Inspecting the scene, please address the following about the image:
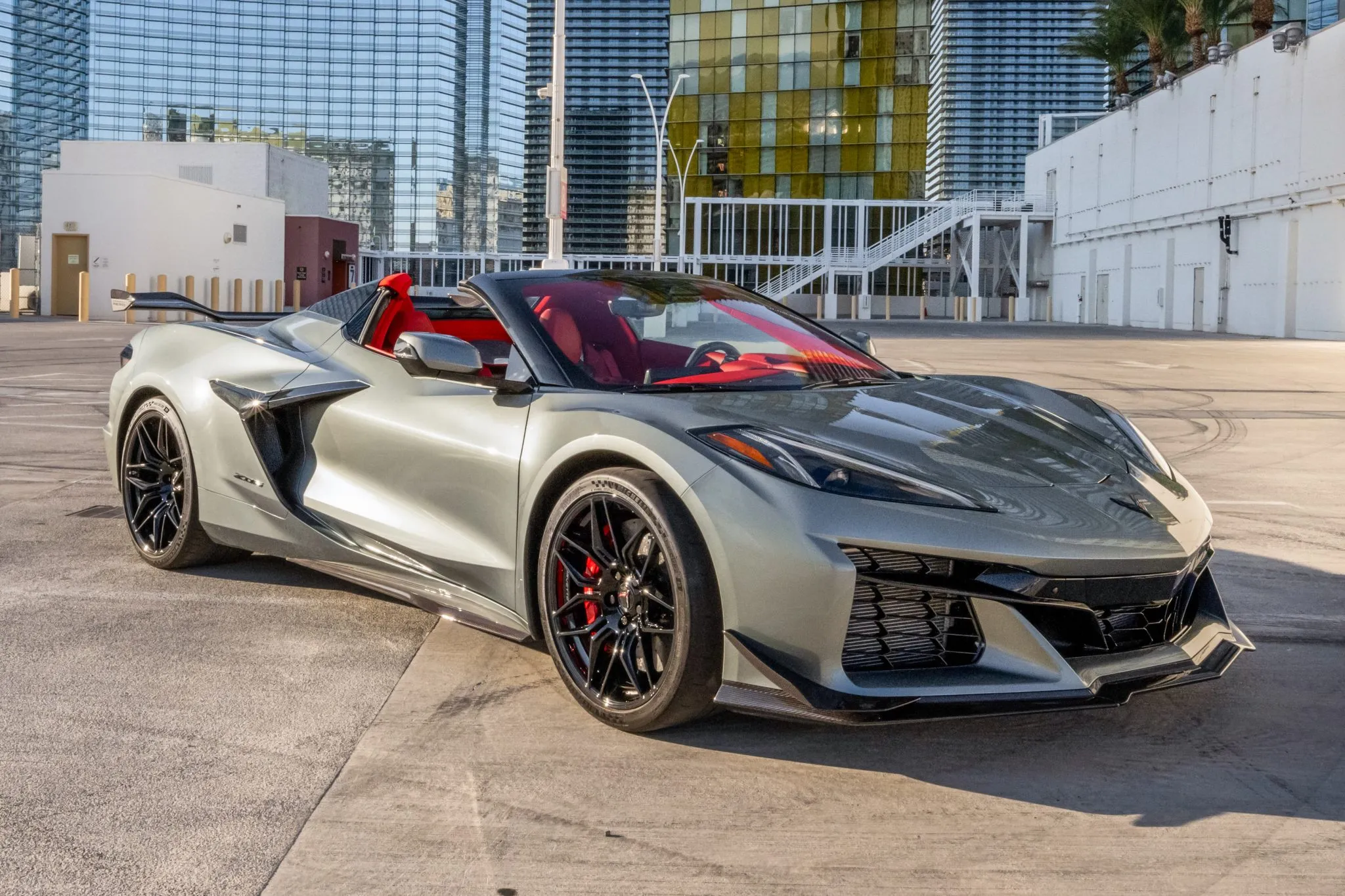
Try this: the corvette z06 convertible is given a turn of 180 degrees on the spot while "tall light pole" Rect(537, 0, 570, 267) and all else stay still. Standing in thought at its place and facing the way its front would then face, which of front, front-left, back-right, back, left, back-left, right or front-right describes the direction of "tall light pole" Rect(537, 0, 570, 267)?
front-right

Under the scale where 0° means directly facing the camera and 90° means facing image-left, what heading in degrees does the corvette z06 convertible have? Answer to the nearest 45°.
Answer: approximately 315°

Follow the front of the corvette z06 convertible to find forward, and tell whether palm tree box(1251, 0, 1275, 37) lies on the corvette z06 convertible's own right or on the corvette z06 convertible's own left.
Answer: on the corvette z06 convertible's own left

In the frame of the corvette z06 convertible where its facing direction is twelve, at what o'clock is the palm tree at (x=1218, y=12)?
The palm tree is roughly at 8 o'clock from the corvette z06 convertible.

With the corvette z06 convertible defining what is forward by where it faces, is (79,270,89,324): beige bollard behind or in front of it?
behind

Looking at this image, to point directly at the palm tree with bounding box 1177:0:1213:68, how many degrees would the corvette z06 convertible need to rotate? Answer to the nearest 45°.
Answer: approximately 135° to its left
